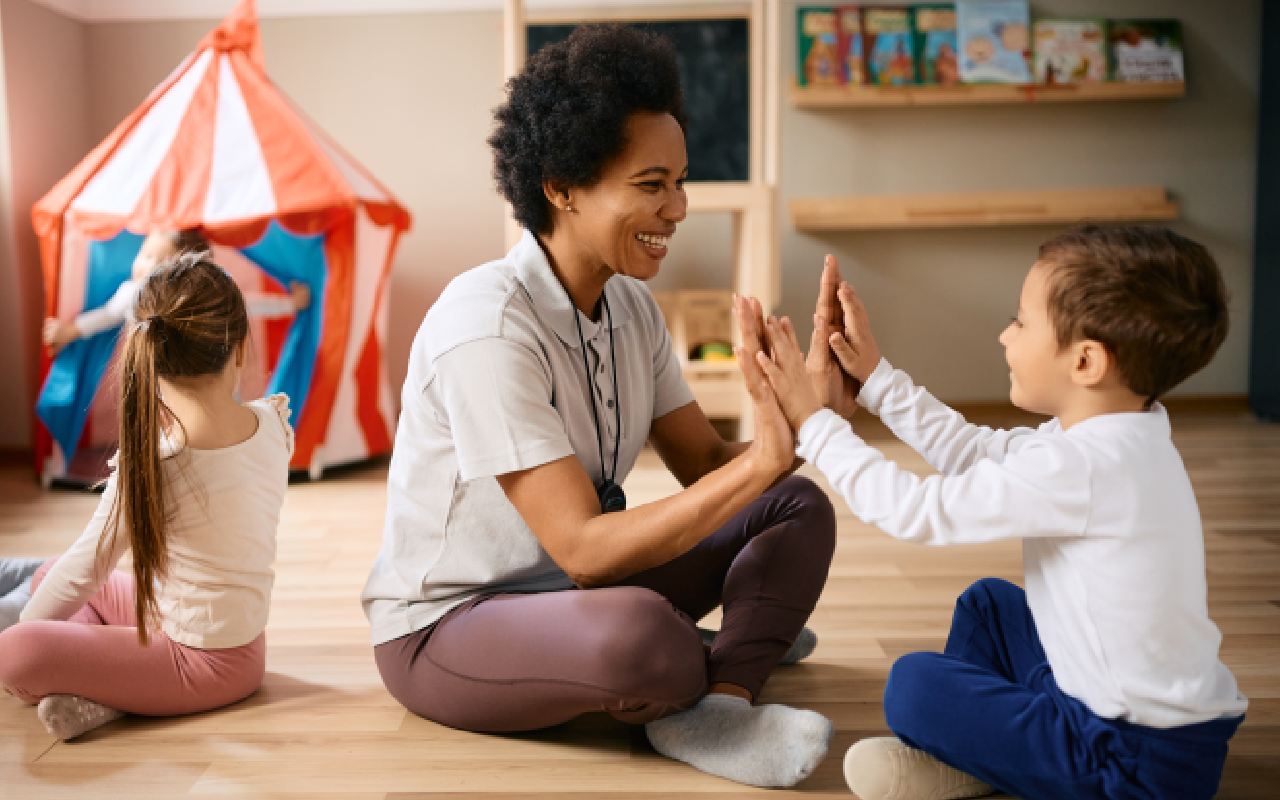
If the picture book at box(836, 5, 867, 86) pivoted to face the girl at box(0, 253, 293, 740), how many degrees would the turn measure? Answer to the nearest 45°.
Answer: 0° — it already faces them

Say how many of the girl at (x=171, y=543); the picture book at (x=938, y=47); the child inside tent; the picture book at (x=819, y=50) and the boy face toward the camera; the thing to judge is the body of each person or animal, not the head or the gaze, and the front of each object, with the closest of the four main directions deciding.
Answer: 3

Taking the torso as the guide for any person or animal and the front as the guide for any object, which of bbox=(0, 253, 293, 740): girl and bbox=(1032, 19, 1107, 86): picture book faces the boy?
the picture book

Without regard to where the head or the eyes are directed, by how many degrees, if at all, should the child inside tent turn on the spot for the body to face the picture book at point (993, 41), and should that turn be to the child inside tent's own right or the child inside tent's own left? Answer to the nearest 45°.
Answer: approximately 90° to the child inside tent's own left

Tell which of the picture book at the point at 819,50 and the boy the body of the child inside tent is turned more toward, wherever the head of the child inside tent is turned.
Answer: the boy

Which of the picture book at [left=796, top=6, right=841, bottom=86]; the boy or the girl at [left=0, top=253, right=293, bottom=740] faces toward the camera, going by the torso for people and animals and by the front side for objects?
the picture book

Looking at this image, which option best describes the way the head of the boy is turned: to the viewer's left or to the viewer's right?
to the viewer's left

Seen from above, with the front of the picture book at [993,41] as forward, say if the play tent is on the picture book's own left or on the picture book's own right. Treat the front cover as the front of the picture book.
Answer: on the picture book's own right

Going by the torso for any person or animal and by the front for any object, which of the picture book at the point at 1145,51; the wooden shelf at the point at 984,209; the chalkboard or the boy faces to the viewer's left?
the boy
